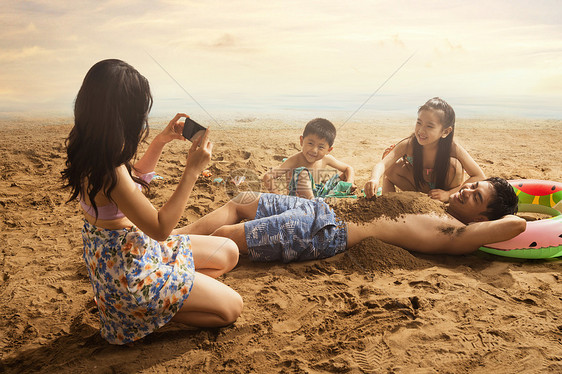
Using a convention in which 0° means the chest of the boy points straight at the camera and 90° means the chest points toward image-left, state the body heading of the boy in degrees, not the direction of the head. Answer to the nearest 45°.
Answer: approximately 0°

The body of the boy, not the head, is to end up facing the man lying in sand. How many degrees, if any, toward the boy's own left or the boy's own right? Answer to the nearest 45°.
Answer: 0° — they already face them

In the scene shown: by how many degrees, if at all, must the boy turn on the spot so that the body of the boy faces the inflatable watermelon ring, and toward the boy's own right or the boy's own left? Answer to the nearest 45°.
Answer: approximately 45° to the boy's own left
